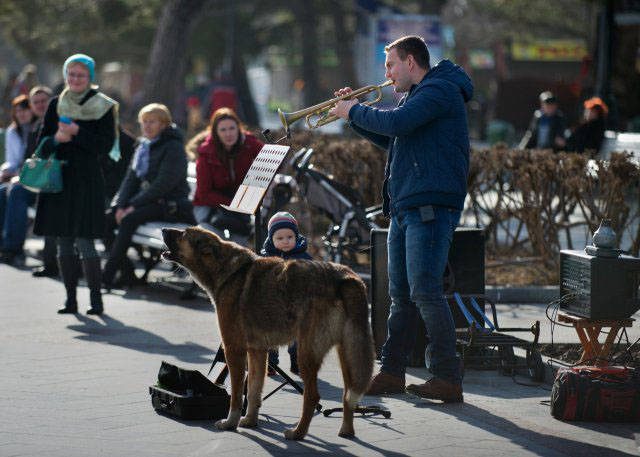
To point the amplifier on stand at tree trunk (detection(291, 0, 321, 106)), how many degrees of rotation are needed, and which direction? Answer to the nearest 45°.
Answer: approximately 135° to its right

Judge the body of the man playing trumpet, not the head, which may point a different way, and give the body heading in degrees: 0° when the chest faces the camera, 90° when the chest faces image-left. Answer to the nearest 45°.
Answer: approximately 90°

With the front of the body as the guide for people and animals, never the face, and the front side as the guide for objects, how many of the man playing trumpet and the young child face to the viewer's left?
1

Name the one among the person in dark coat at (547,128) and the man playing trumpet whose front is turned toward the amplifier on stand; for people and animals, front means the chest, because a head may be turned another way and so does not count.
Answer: the person in dark coat

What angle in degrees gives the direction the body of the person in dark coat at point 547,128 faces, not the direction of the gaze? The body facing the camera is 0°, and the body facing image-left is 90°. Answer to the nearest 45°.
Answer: approximately 0°

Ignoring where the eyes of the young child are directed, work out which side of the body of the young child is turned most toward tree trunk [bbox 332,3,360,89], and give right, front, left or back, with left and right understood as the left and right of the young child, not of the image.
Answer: back

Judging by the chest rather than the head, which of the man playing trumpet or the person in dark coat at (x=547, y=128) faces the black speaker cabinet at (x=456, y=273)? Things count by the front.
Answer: the person in dark coat

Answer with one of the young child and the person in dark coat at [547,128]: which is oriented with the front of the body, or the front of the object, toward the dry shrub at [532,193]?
the person in dark coat

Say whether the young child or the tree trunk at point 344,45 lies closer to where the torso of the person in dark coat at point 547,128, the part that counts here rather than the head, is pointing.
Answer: the young child

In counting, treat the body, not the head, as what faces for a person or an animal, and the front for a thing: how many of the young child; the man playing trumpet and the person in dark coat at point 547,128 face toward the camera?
2

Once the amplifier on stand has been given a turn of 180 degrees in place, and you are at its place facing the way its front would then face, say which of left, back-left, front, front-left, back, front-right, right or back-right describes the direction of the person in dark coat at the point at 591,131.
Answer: front-left
